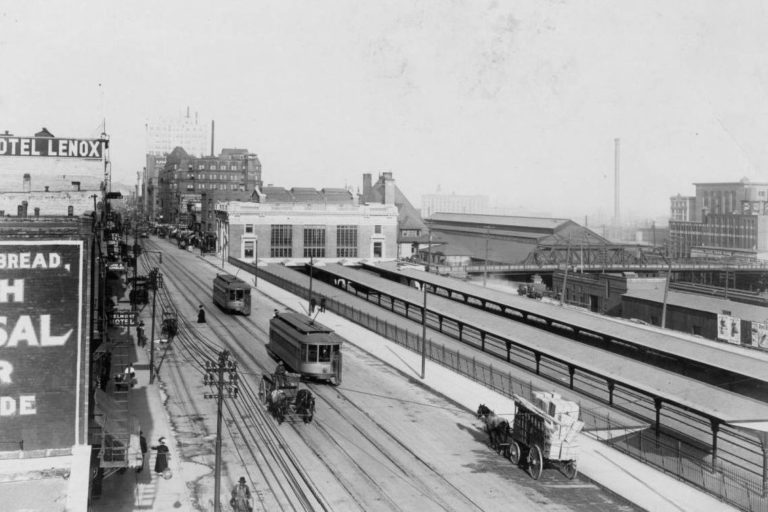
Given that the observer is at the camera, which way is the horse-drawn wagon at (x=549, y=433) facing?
facing away from the viewer and to the left of the viewer

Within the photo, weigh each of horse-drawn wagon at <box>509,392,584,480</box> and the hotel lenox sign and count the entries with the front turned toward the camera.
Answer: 1

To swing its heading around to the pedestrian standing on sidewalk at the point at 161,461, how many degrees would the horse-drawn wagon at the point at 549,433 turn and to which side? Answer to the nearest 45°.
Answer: approximately 45° to its left

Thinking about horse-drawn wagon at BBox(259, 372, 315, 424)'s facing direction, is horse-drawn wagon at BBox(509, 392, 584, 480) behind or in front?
in front

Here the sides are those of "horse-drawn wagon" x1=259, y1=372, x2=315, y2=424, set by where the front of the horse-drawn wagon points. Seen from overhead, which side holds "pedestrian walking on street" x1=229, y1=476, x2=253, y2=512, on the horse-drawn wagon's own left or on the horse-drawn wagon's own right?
on the horse-drawn wagon's own right

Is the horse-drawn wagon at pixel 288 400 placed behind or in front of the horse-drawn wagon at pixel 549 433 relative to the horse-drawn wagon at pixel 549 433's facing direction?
in front

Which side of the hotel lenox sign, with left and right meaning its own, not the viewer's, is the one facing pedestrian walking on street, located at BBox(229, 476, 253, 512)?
front

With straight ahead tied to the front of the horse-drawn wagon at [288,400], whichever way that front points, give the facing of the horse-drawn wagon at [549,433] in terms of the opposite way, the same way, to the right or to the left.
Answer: the opposite way
